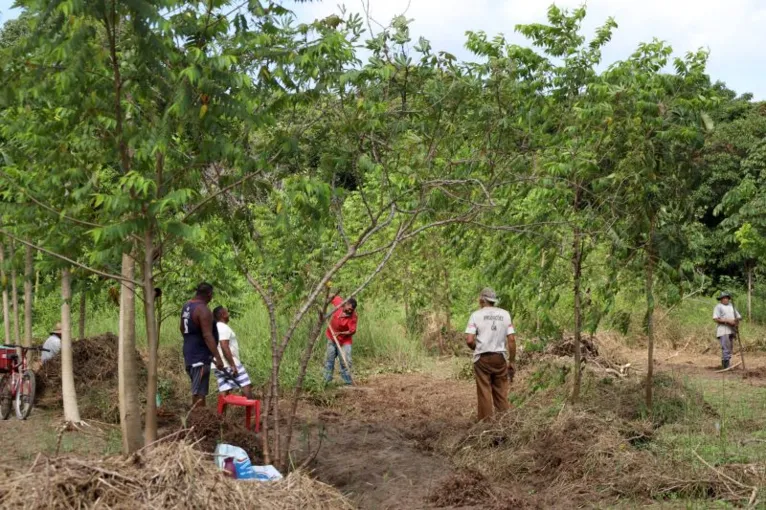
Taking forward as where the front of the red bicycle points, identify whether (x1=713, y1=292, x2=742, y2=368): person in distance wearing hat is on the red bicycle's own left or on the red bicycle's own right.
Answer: on the red bicycle's own left

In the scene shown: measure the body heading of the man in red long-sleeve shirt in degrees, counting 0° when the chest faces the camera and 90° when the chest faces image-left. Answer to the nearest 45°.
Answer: approximately 0°

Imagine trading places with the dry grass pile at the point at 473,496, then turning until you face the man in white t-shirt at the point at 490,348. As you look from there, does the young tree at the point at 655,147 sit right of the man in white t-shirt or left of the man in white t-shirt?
right

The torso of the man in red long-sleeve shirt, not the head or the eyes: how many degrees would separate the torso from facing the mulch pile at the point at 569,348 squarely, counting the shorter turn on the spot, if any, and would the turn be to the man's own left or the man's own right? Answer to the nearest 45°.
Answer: approximately 90° to the man's own left

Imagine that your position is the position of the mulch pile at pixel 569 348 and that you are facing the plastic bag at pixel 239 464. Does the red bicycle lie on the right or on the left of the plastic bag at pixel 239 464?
right

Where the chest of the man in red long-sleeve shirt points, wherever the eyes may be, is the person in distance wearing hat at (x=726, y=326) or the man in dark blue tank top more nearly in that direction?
the man in dark blue tank top

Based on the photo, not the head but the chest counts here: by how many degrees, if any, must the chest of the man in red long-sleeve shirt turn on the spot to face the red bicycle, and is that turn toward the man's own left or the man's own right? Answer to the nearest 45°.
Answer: approximately 45° to the man's own right
